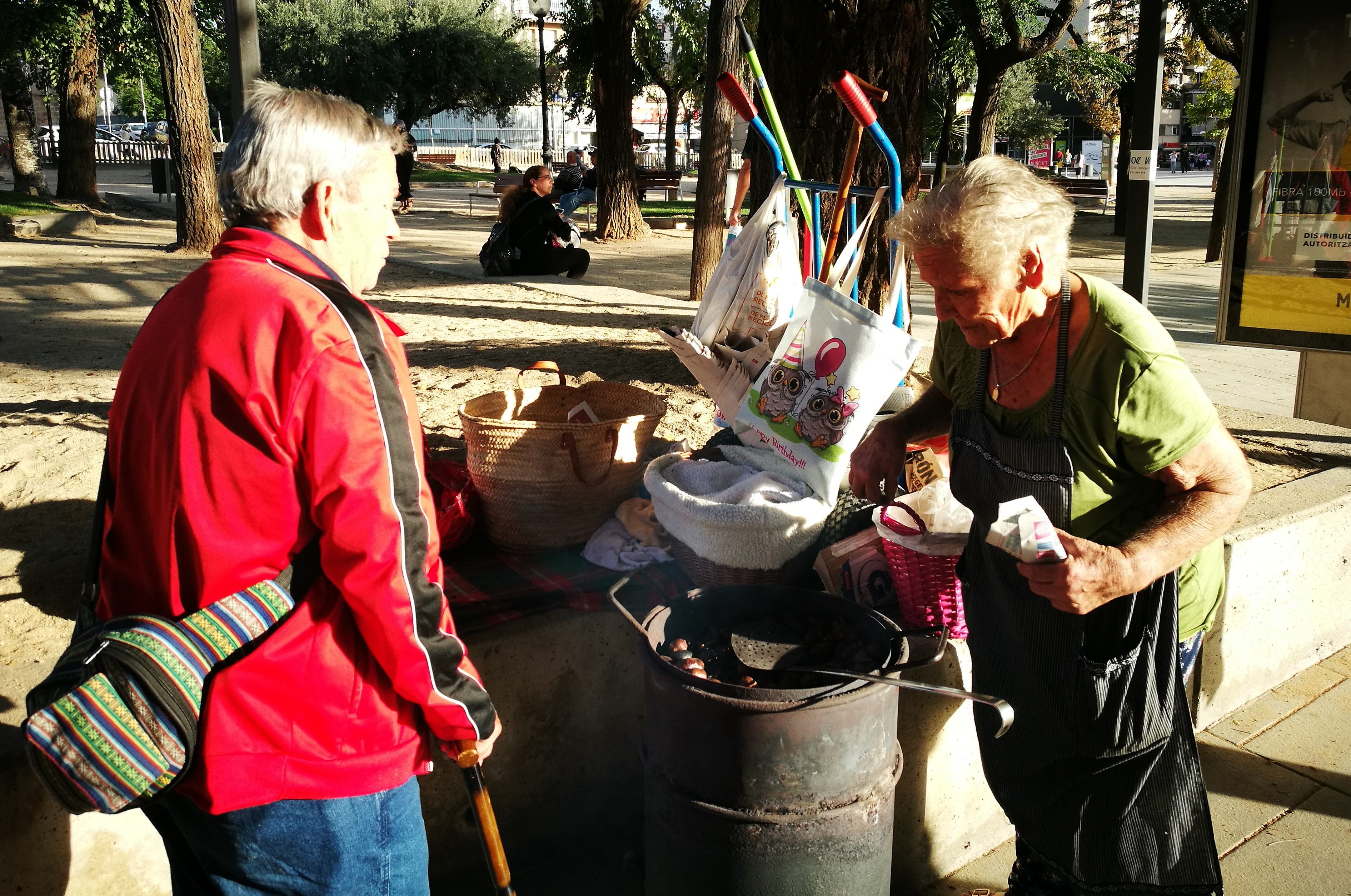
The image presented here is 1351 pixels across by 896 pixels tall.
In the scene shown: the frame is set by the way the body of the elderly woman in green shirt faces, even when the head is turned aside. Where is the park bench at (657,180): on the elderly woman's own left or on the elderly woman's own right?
on the elderly woman's own right

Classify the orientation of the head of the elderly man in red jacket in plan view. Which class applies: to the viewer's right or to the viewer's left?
to the viewer's right

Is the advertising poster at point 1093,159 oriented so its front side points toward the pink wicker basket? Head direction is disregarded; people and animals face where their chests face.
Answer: yes

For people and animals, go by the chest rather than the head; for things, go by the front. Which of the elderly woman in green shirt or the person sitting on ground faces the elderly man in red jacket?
the elderly woman in green shirt
